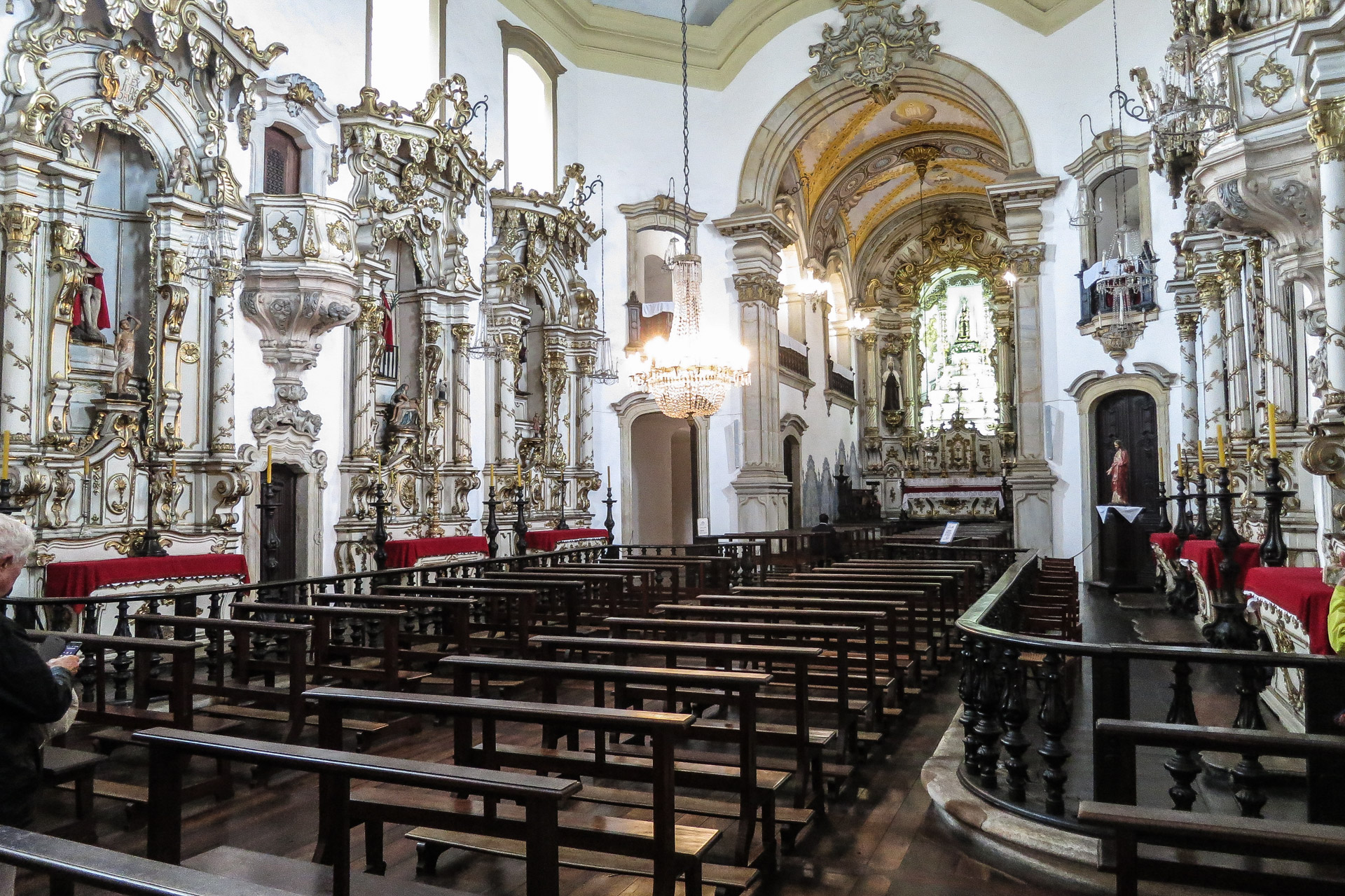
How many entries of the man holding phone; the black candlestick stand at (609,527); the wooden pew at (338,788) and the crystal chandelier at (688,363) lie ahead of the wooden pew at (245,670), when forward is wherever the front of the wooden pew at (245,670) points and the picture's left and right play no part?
2

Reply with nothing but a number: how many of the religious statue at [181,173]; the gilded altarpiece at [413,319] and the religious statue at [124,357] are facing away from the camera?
0

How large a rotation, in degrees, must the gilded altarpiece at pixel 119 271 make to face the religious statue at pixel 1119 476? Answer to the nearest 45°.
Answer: approximately 45° to its left

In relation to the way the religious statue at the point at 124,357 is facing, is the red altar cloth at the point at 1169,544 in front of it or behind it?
in front

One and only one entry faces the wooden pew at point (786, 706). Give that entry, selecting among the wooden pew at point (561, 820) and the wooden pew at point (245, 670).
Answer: the wooden pew at point (561, 820)

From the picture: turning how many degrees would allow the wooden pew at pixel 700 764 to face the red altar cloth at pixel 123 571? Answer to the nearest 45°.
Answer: approximately 90° to its left

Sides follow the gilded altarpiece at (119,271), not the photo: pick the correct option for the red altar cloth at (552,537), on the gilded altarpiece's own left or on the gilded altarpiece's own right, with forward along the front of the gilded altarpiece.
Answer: on the gilded altarpiece's own left

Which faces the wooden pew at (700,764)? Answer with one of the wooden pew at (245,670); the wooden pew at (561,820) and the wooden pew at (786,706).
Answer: the wooden pew at (561,820)

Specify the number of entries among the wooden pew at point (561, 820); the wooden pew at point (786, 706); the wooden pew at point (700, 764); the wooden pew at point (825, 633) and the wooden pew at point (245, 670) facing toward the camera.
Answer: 0

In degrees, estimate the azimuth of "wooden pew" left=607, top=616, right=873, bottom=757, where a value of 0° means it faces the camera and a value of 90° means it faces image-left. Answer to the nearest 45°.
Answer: approximately 225°

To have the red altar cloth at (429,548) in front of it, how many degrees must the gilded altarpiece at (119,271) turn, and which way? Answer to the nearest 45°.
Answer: approximately 90° to its left

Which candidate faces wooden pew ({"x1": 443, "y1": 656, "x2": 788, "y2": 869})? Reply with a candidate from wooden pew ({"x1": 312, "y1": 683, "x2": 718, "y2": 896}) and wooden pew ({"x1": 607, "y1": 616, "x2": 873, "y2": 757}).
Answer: wooden pew ({"x1": 312, "y1": 683, "x2": 718, "y2": 896})

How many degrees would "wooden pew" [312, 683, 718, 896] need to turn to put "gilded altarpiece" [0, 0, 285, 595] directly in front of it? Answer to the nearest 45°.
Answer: approximately 90° to its left

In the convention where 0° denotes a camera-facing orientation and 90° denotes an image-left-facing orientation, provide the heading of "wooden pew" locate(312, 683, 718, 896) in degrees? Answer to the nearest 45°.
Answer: approximately 225°

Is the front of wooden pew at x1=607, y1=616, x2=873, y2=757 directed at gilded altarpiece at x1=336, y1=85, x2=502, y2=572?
no

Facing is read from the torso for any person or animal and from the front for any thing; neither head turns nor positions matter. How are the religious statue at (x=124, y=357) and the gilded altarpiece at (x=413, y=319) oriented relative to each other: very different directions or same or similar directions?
same or similar directions

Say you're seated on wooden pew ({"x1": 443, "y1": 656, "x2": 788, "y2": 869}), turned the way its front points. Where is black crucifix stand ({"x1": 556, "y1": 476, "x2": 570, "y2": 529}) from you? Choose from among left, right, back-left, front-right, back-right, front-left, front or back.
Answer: front-left

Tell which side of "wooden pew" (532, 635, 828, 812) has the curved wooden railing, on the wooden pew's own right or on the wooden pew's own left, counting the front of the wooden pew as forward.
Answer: on the wooden pew's own right

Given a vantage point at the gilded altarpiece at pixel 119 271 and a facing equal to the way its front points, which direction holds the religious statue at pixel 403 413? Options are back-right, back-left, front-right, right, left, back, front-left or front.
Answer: left
